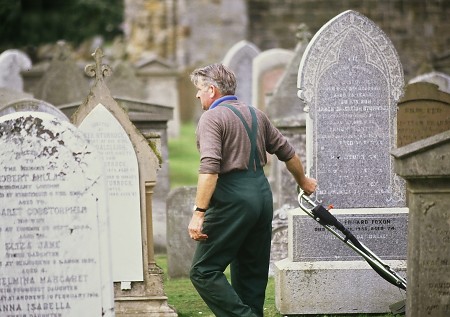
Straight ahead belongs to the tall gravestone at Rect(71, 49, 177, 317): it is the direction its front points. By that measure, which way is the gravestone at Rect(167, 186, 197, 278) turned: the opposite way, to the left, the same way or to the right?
the same way

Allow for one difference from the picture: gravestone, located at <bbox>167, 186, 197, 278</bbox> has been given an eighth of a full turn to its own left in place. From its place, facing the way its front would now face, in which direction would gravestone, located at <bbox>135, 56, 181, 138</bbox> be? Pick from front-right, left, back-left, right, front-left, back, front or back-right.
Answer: back-left

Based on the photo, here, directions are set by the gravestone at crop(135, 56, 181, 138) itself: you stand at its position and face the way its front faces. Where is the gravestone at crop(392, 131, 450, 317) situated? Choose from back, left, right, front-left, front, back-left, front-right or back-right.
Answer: front

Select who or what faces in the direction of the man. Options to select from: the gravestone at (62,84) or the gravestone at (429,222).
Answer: the gravestone at (62,84)

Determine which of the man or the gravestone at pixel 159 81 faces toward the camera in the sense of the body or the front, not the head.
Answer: the gravestone

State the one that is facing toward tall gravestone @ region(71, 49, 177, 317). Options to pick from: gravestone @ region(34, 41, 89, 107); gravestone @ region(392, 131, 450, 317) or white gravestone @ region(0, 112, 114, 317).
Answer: gravestone @ region(34, 41, 89, 107)

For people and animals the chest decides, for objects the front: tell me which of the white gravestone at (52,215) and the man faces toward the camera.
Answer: the white gravestone

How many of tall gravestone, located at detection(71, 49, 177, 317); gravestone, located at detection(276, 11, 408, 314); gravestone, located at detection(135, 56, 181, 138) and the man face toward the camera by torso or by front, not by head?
3

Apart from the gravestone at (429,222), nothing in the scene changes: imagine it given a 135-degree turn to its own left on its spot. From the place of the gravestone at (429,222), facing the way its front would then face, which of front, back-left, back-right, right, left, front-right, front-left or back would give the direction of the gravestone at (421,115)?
front-left

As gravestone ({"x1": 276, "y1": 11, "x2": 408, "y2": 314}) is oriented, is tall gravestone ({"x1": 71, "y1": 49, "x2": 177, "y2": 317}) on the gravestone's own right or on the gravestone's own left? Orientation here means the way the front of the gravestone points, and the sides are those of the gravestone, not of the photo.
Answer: on the gravestone's own right

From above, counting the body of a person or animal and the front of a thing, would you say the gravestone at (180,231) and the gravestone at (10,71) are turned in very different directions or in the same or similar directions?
same or similar directions

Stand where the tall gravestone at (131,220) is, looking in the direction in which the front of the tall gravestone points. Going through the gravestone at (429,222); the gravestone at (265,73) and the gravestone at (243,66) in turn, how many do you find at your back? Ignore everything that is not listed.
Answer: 2

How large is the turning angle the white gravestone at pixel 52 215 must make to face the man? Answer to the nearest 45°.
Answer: approximately 135° to its left

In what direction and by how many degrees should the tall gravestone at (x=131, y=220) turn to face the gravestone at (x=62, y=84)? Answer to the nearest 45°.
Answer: approximately 180°

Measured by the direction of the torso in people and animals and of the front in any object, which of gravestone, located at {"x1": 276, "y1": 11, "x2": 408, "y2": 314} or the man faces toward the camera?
the gravestone

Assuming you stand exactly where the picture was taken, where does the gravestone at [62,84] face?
facing the viewer

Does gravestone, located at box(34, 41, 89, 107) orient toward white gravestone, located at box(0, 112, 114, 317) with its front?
yes

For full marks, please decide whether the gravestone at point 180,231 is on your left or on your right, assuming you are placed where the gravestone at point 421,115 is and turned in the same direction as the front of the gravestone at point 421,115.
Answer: on your right

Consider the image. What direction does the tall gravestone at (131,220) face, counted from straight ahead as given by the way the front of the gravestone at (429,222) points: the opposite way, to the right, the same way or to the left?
the same way
